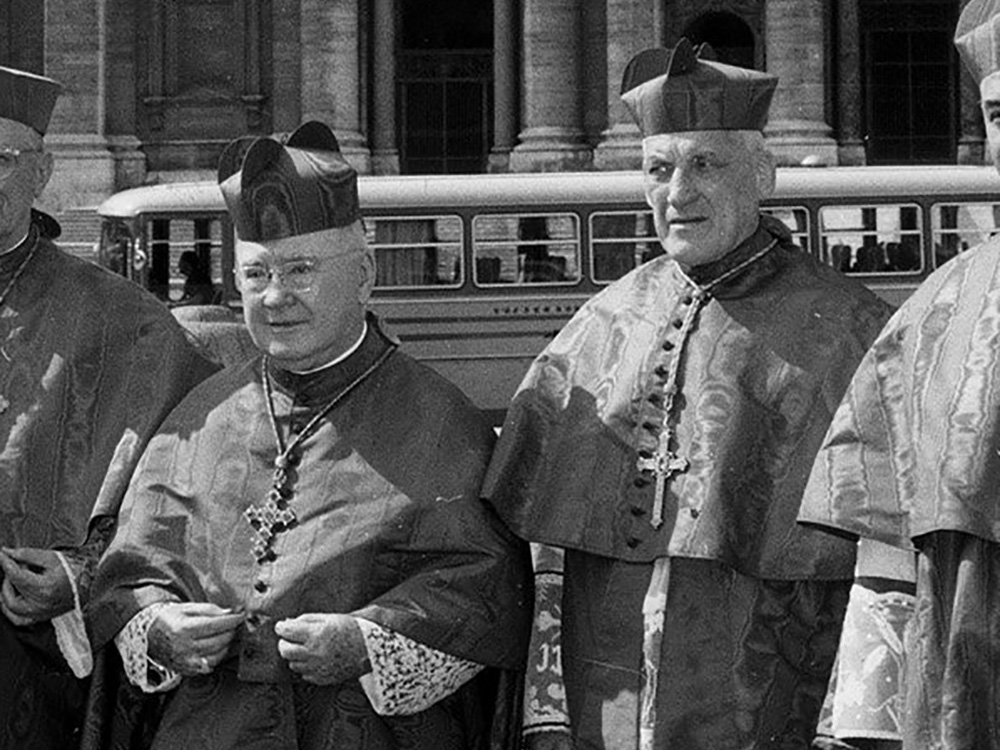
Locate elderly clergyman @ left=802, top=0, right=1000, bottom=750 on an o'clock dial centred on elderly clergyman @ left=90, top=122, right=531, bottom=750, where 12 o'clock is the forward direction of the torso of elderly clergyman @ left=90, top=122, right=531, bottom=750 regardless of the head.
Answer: elderly clergyman @ left=802, top=0, right=1000, bottom=750 is roughly at 9 o'clock from elderly clergyman @ left=90, top=122, right=531, bottom=750.

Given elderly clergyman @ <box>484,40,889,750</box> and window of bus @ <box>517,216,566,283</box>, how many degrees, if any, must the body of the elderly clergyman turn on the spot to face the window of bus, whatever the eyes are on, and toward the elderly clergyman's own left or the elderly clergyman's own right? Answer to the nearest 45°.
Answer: approximately 135° to the elderly clergyman's own right

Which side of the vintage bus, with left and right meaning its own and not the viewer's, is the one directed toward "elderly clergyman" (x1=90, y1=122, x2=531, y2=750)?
left

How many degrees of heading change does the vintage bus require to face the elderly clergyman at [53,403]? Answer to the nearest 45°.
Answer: approximately 90° to its left

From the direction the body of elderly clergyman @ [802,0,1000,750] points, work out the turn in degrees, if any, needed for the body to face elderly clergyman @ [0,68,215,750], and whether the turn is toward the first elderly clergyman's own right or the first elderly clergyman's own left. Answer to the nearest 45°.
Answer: approximately 90° to the first elderly clergyman's own right

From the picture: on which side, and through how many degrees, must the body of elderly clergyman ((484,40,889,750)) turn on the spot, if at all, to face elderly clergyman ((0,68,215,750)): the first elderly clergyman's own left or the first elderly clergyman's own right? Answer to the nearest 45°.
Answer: approximately 45° to the first elderly clergyman's own right

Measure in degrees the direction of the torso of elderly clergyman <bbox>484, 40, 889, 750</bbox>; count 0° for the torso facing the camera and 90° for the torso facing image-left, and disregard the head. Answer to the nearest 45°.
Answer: approximately 45°

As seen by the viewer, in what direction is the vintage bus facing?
to the viewer's left
